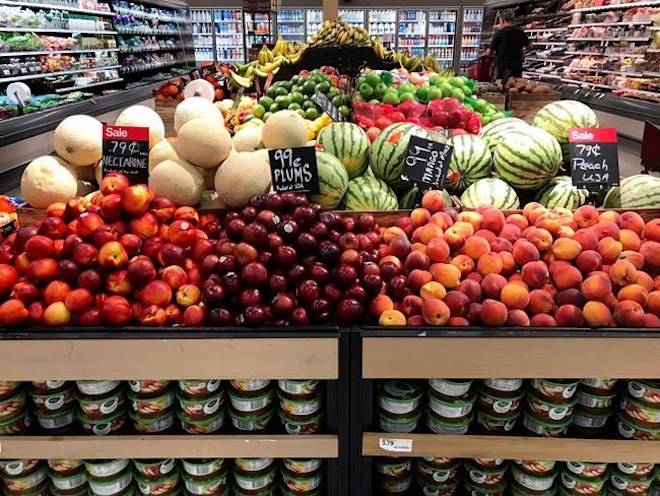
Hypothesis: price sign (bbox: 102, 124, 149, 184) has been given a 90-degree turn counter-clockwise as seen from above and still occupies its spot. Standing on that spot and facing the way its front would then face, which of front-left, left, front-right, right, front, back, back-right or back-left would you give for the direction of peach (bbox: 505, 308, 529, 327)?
front-right

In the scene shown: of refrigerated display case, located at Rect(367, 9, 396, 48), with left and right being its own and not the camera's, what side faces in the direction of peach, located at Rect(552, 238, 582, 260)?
front

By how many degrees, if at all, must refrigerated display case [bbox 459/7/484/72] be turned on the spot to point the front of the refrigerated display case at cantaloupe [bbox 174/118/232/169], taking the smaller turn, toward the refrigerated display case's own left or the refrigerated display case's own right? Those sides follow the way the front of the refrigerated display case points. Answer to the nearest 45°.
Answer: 0° — it already faces it

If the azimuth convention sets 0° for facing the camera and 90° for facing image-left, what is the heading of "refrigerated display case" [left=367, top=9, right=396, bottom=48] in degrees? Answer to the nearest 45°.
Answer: approximately 0°

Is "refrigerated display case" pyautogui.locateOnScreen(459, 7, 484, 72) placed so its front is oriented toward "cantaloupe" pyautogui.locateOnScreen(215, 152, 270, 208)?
yes

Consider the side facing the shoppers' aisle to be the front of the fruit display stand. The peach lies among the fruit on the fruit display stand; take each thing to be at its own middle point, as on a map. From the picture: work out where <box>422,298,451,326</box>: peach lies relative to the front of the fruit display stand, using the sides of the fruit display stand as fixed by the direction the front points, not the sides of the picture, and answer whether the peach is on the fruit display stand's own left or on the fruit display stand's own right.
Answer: on the fruit display stand's own left

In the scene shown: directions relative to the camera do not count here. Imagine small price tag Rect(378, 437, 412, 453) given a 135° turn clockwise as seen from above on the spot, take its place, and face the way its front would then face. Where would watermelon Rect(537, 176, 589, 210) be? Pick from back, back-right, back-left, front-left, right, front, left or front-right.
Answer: right

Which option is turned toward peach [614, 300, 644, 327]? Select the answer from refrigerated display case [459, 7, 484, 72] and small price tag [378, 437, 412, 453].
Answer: the refrigerated display case

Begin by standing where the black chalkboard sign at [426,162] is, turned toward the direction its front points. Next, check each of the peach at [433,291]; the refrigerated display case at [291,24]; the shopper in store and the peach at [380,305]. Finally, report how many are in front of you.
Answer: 2

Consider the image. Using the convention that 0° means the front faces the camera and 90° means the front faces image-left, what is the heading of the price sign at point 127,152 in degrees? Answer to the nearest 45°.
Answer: approximately 0°

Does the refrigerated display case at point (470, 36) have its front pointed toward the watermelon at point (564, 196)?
yes
